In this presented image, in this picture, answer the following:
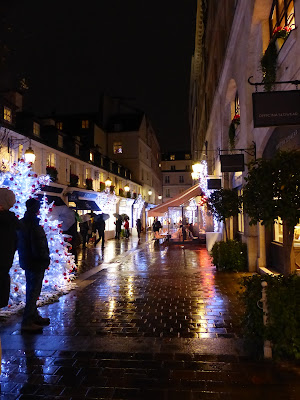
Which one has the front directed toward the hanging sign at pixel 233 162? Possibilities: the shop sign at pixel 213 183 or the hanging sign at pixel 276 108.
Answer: the shop sign

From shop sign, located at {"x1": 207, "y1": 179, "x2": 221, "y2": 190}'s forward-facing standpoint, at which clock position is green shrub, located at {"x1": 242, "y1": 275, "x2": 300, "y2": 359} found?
The green shrub is roughly at 12 o'clock from the shop sign.

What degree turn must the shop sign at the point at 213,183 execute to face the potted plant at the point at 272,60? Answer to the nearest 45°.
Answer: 0° — it already faces it

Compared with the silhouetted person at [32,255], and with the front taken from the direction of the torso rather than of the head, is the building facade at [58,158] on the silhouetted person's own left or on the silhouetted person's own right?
on the silhouetted person's own left

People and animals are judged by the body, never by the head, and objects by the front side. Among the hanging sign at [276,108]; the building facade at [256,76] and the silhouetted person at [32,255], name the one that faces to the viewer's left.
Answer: the building facade

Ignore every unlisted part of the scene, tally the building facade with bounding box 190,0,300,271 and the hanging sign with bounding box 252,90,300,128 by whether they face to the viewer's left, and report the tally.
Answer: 1

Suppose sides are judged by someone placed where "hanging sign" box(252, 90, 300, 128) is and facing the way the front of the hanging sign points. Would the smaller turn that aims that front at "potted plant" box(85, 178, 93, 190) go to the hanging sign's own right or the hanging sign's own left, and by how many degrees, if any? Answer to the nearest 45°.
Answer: approximately 135° to the hanging sign's own right

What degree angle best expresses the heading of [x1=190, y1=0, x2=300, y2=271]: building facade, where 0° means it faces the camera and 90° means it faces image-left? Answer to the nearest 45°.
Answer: approximately 90°
